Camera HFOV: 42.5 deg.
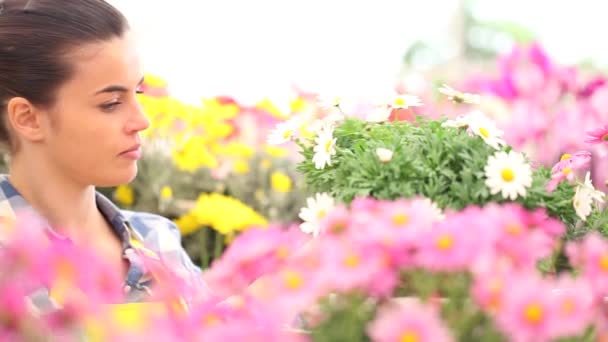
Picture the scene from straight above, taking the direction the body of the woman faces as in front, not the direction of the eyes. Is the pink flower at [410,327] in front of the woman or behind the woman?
in front

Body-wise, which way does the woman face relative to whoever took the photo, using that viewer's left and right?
facing the viewer and to the right of the viewer

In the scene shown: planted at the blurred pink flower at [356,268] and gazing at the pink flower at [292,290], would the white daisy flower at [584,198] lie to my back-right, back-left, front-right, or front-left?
back-right

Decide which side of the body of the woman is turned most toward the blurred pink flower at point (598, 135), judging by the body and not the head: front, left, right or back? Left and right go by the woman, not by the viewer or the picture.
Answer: front

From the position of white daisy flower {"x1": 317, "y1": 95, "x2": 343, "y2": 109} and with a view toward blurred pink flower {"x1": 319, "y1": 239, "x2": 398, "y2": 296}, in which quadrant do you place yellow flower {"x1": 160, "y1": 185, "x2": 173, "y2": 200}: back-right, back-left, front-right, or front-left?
back-right

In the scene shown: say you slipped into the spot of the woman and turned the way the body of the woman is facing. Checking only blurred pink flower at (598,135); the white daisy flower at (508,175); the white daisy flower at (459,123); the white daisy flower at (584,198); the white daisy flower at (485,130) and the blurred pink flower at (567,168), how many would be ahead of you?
6

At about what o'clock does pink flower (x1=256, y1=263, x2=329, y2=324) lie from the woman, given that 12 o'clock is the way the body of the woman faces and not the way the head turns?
The pink flower is roughly at 1 o'clock from the woman.

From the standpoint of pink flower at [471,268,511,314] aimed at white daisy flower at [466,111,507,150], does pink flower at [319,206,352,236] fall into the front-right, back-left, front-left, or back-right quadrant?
front-left

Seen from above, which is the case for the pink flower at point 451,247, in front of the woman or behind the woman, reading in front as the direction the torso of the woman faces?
in front

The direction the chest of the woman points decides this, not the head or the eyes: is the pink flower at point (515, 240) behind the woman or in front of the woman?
in front

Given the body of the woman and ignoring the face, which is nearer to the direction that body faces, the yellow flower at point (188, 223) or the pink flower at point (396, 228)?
the pink flower

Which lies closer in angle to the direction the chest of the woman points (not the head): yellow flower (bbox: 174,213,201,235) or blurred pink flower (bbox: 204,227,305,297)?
the blurred pink flower

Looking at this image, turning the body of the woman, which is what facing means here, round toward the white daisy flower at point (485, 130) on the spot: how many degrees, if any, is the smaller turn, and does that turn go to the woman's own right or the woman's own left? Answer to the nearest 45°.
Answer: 0° — they already face it

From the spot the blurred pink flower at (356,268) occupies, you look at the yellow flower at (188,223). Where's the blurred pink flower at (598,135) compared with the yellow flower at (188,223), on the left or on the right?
right

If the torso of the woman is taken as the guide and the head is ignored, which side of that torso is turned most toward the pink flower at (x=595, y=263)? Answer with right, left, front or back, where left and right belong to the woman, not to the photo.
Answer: front

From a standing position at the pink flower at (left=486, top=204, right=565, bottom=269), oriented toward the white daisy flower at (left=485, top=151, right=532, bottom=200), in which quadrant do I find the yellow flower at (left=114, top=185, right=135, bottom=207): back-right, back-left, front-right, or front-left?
front-left
